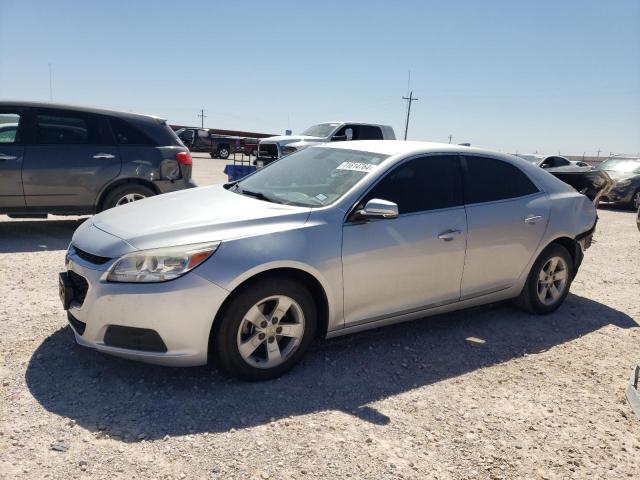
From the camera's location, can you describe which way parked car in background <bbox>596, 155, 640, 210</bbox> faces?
facing the viewer and to the left of the viewer

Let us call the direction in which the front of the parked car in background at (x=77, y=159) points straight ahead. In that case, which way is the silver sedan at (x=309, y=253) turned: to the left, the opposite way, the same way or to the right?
the same way

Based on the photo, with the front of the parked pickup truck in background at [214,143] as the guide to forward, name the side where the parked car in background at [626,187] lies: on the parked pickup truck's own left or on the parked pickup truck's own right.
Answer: on the parked pickup truck's own left

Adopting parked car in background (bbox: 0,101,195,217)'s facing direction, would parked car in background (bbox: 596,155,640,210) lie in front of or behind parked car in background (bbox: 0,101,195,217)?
behind

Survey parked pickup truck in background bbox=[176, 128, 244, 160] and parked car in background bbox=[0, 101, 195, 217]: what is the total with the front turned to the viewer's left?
2

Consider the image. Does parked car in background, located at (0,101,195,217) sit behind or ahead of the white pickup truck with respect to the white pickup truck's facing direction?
ahead

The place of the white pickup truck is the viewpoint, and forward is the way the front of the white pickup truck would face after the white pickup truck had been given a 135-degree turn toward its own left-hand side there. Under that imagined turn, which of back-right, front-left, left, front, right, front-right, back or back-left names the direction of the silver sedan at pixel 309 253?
right

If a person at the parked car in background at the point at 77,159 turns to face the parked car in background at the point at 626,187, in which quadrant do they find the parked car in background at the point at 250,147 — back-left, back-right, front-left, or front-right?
front-left

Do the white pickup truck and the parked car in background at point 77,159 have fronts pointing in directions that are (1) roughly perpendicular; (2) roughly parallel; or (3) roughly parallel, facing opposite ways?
roughly parallel

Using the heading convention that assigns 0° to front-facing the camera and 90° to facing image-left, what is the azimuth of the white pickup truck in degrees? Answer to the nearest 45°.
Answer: approximately 45°

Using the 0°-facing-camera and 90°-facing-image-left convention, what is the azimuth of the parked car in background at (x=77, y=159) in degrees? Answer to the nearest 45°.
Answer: approximately 90°

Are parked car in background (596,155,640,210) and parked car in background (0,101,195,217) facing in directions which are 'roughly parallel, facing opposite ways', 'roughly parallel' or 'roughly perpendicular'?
roughly parallel
